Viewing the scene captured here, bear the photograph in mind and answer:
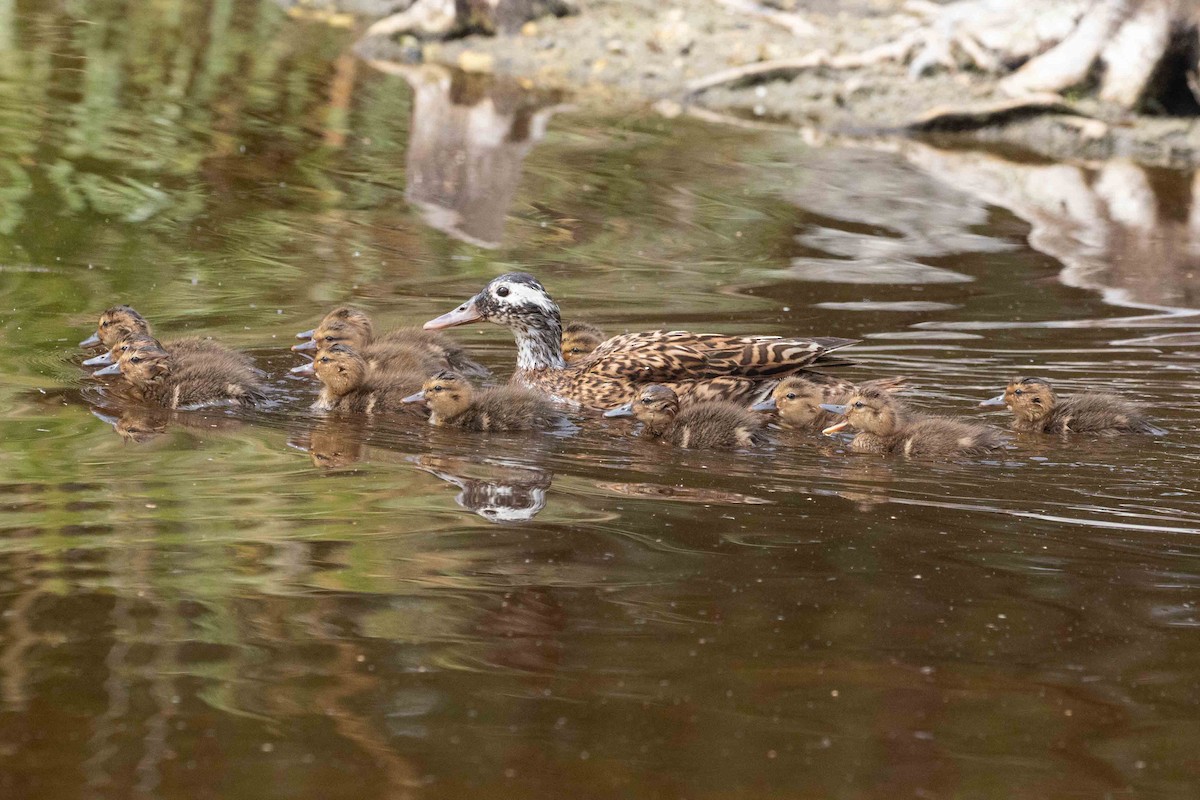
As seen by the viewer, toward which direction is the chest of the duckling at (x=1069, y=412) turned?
to the viewer's left

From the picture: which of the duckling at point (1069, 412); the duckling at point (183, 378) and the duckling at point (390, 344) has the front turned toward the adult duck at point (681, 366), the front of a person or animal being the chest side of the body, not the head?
the duckling at point (1069, 412)

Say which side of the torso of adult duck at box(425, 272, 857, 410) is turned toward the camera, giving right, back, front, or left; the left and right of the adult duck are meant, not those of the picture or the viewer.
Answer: left

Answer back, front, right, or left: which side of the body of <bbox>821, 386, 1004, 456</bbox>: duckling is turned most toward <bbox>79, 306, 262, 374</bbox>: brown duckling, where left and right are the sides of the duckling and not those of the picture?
front

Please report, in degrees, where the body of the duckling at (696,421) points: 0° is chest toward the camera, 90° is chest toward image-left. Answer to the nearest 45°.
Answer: approximately 90°

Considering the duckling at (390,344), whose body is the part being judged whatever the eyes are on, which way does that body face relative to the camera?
to the viewer's left

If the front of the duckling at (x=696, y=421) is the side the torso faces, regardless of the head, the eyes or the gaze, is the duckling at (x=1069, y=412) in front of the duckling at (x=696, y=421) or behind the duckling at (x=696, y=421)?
behind

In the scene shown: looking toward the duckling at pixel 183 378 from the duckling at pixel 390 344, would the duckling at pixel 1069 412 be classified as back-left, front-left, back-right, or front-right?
back-left

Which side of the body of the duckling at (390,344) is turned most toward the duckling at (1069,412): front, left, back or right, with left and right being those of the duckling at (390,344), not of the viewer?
back

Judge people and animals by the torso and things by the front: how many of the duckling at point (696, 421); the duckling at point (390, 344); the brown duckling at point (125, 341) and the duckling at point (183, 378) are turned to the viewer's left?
4

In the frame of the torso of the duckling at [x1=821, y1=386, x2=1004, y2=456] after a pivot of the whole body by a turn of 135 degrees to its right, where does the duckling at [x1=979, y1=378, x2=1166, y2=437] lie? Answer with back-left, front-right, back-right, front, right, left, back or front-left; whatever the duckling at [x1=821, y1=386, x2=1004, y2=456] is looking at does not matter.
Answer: front

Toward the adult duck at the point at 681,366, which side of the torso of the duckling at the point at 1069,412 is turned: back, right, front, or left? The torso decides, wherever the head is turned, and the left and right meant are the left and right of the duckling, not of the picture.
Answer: front

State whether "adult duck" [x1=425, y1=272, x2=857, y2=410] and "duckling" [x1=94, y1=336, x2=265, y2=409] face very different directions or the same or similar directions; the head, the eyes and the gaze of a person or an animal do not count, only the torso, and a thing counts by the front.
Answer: same or similar directions

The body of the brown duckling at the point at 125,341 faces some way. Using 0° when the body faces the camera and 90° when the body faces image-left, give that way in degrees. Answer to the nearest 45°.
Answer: approximately 90°

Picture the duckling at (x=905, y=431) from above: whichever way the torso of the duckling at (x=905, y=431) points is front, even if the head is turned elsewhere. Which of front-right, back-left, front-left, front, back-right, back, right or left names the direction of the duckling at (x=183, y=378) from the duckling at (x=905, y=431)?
front

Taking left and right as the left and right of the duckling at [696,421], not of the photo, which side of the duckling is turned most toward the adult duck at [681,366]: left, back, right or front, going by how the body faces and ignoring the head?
right

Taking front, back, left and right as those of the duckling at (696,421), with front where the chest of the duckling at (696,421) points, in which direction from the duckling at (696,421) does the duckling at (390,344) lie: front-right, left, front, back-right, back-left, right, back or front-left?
front-right

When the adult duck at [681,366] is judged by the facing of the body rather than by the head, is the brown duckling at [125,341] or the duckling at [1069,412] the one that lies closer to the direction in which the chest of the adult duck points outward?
the brown duckling
